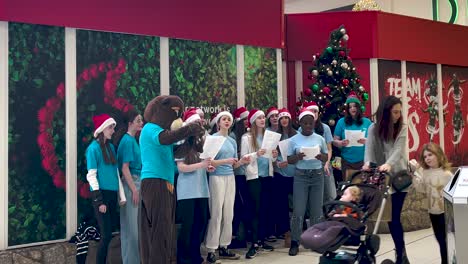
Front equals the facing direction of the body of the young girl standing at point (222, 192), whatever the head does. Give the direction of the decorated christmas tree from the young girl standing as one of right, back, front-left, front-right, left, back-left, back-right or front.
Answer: left

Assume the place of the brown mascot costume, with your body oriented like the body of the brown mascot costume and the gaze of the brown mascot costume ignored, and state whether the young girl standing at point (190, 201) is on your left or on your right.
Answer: on your left

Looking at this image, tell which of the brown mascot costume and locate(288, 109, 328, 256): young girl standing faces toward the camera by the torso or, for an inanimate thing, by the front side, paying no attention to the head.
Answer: the young girl standing

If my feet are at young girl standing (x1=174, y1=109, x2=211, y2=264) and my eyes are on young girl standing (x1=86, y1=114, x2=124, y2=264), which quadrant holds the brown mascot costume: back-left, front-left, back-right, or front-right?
front-left

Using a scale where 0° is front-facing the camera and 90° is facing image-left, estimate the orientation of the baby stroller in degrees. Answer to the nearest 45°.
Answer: approximately 90°

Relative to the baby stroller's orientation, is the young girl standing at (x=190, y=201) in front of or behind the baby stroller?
in front

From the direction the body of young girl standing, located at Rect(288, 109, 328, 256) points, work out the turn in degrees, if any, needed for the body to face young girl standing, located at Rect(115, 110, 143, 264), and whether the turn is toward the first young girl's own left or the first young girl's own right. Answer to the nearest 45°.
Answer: approximately 45° to the first young girl's own right

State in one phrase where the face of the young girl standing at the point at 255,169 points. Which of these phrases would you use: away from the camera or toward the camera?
toward the camera

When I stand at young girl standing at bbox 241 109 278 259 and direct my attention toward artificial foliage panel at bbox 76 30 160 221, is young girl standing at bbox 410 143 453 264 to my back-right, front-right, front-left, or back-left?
back-left

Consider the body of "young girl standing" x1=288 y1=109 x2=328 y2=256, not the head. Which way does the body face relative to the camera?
toward the camera

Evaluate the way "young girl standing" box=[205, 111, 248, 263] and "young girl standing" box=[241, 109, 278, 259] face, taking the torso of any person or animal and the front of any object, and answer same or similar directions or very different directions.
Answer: same or similar directions

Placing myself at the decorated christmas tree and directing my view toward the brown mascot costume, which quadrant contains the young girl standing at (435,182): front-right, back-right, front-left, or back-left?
front-left

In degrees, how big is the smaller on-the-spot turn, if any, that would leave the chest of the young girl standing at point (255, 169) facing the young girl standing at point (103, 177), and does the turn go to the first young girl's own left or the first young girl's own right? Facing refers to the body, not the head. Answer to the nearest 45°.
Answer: approximately 90° to the first young girl's own right
